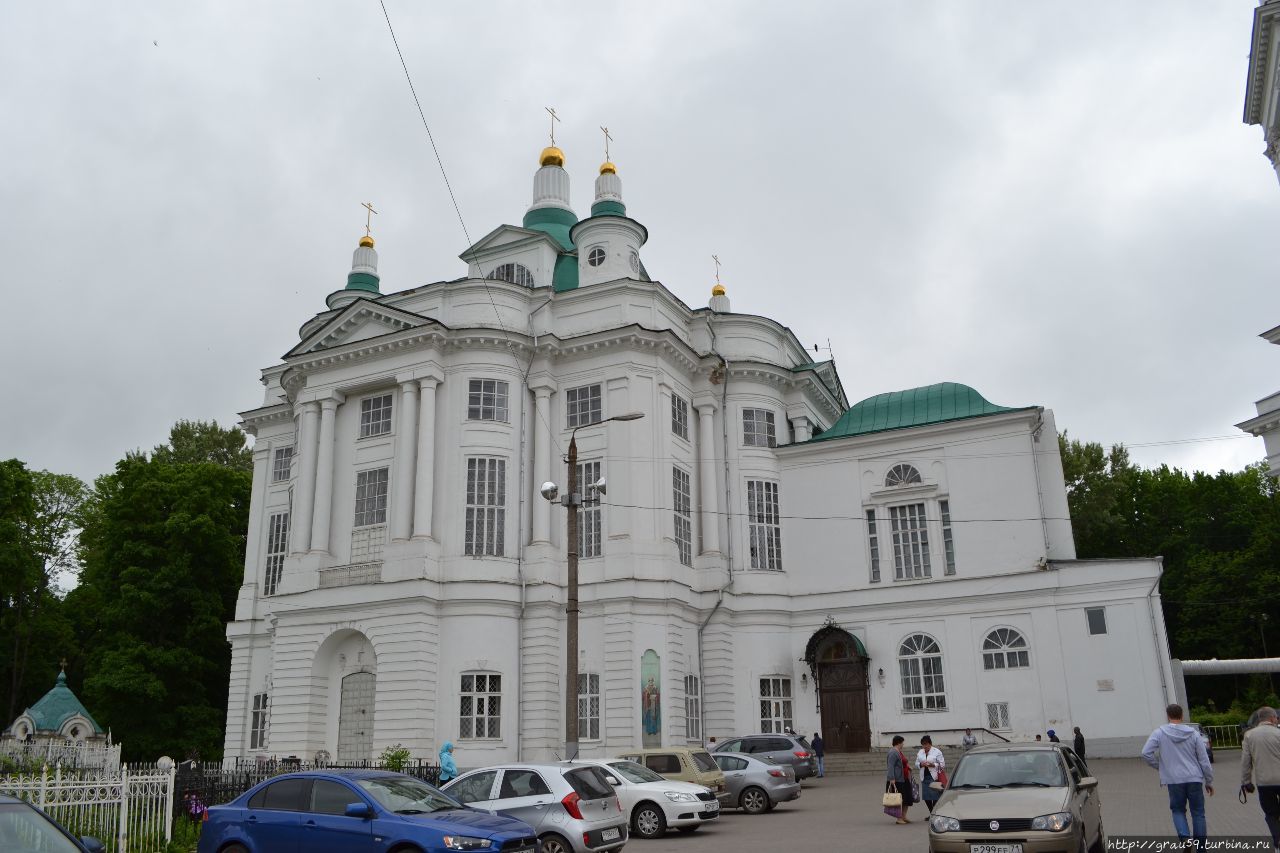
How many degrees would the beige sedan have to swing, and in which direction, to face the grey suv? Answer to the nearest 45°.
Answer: approximately 180°

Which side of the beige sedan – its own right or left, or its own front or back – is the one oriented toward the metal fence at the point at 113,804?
right

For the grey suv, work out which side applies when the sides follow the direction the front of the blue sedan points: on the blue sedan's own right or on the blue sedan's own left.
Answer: on the blue sedan's own left

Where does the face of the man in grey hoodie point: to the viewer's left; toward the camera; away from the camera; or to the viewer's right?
away from the camera

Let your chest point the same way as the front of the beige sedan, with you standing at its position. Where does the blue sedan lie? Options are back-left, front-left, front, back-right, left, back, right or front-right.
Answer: right

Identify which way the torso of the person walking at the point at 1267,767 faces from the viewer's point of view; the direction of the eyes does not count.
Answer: away from the camera

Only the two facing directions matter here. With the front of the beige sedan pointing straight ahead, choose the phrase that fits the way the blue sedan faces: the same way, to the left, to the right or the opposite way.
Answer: to the left

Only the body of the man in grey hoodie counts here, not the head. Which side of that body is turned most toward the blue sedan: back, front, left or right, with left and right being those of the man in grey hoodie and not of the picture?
left

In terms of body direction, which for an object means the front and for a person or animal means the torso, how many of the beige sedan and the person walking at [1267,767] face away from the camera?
1

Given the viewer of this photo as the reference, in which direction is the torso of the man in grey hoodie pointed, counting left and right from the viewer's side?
facing away from the viewer

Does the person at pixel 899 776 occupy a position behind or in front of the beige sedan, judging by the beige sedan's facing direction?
behind

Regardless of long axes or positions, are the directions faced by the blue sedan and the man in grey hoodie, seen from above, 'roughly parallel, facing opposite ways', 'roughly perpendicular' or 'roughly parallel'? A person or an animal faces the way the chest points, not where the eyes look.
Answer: roughly perpendicular
